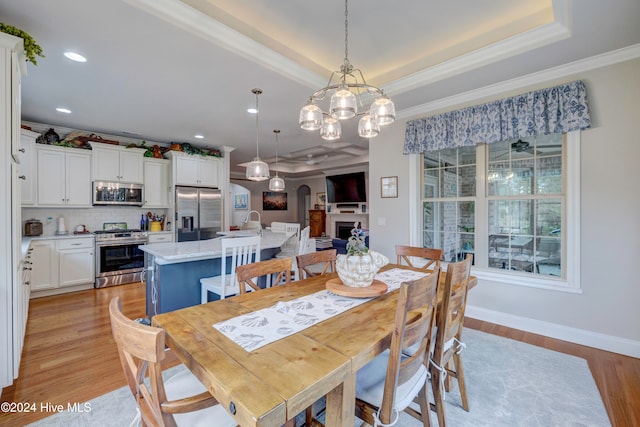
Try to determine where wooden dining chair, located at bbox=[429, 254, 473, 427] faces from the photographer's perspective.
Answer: facing away from the viewer and to the left of the viewer

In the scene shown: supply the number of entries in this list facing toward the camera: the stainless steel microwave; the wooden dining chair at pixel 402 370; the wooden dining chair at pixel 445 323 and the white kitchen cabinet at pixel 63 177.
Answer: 2

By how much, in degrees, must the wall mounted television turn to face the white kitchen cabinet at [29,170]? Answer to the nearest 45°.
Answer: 0° — it already faces it

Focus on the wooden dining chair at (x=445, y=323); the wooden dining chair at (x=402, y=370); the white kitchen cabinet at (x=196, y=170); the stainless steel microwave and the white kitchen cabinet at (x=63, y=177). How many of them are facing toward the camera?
3

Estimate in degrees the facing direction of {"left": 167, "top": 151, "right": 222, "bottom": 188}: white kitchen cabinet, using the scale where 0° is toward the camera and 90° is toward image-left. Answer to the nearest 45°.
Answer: approximately 0°

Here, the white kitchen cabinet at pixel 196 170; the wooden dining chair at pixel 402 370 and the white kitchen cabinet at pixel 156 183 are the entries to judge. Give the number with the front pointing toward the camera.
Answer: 2

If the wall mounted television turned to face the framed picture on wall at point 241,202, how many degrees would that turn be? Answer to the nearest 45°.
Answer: approximately 45° to its right

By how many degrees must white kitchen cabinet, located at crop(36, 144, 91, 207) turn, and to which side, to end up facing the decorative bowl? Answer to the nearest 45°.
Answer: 0° — it already faces it

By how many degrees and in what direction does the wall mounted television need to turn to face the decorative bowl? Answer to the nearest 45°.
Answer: approximately 45° to its left

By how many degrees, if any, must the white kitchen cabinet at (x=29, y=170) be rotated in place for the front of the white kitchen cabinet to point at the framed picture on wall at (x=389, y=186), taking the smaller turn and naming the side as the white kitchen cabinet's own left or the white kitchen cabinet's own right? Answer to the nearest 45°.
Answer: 0° — it already faces it

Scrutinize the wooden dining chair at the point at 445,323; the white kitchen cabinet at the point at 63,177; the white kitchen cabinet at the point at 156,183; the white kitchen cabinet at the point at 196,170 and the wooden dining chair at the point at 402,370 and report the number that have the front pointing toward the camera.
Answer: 3

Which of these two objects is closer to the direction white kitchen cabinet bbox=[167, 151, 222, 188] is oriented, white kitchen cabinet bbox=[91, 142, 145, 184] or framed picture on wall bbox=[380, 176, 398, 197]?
the framed picture on wall
